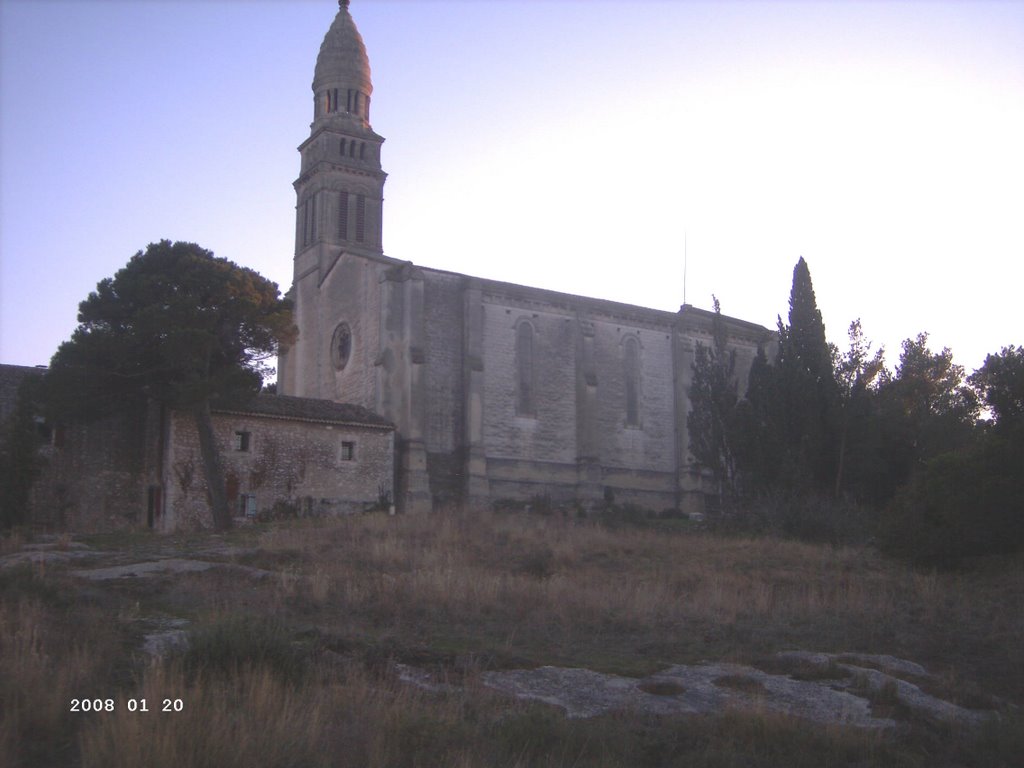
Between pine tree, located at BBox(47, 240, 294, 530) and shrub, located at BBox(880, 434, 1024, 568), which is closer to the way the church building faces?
the pine tree

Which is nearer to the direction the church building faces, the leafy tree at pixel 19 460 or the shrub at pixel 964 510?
the leafy tree

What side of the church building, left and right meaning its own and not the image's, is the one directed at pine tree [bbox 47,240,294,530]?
front

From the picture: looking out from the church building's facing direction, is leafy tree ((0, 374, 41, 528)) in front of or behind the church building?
in front

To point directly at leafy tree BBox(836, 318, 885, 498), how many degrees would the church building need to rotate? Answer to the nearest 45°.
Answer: approximately 135° to its left

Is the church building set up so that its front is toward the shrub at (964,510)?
no

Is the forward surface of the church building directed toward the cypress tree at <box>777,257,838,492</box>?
no

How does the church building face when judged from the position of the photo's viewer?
facing the viewer and to the left of the viewer

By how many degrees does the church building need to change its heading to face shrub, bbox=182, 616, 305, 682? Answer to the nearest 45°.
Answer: approximately 45° to its left

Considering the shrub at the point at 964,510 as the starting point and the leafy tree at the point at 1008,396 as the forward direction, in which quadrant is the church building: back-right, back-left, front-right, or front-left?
front-left
